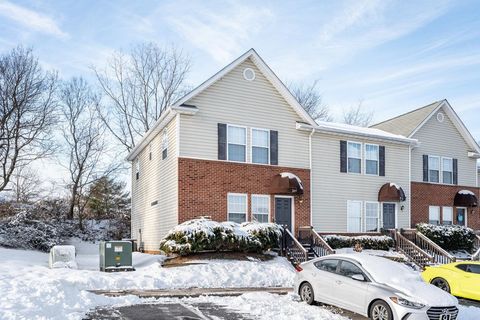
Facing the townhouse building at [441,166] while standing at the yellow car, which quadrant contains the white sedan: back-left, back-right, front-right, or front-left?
back-left

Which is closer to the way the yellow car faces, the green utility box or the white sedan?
the white sedan

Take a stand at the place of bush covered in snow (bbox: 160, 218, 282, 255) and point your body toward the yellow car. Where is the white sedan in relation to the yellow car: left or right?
right

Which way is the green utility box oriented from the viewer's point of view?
toward the camera

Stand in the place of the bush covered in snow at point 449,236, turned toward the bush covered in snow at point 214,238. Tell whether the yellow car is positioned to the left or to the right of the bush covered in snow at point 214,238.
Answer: left

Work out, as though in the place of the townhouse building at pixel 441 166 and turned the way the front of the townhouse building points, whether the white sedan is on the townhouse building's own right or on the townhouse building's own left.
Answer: on the townhouse building's own right

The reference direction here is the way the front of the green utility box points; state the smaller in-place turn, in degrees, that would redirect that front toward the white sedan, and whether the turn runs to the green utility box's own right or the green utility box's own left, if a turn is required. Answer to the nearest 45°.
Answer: approximately 45° to the green utility box's own left

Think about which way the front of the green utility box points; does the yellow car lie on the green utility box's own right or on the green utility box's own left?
on the green utility box's own left

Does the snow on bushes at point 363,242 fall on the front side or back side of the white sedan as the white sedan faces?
on the back side

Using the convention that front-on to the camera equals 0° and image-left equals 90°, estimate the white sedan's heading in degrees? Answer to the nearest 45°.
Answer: approximately 315°

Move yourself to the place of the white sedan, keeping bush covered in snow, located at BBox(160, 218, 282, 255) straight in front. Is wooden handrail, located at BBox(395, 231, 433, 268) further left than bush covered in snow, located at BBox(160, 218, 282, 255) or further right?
right

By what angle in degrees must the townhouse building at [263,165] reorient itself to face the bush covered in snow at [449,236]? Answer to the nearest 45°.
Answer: approximately 90° to its left

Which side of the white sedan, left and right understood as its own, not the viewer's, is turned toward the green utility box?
back
